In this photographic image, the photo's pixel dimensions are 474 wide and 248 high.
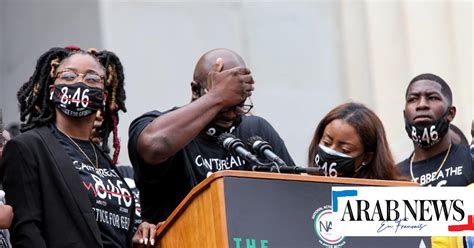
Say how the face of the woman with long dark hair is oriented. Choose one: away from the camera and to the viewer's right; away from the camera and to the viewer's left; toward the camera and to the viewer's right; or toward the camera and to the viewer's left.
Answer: toward the camera and to the viewer's left

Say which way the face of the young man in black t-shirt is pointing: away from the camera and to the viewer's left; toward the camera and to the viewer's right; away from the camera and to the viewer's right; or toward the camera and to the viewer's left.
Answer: toward the camera and to the viewer's left

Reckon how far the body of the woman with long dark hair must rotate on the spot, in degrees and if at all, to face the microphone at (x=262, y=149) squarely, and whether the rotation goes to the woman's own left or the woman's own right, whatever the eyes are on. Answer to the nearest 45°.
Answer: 0° — they already face it

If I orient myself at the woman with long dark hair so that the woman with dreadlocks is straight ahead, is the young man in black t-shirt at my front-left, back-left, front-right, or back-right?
back-right

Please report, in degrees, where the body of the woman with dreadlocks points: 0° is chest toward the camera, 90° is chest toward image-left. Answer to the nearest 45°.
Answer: approximately 315°

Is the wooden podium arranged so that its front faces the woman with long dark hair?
no

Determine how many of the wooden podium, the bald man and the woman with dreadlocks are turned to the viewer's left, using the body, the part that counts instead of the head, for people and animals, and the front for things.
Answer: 0

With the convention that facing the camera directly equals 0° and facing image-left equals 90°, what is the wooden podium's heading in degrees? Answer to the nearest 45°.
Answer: approximately 315°

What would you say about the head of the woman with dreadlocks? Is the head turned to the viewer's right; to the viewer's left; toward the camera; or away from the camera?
toward the camera

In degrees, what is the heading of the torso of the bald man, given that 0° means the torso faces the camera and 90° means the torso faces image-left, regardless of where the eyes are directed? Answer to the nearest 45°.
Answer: approximately 315°

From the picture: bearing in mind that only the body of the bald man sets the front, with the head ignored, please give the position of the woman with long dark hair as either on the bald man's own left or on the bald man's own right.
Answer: on the bald man's own left
